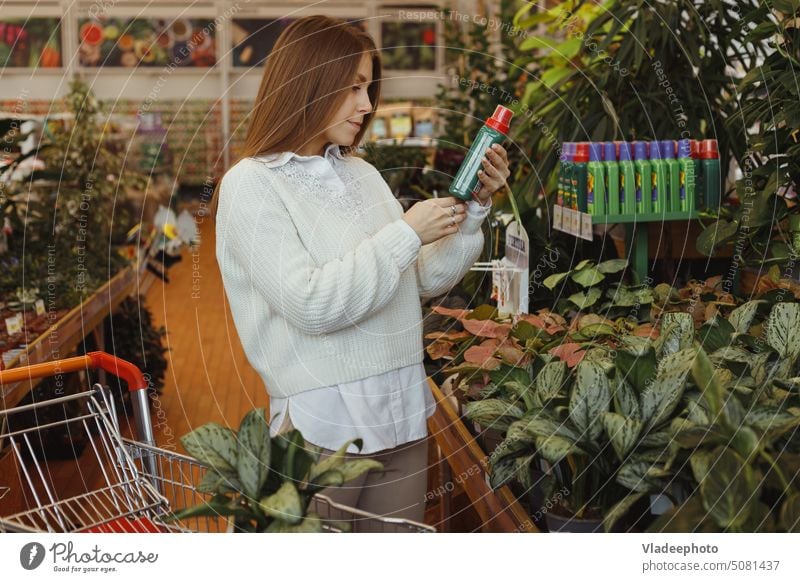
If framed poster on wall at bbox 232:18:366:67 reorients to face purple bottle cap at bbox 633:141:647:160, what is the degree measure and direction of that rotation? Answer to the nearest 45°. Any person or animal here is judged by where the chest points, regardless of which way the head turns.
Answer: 0° — it already faces it

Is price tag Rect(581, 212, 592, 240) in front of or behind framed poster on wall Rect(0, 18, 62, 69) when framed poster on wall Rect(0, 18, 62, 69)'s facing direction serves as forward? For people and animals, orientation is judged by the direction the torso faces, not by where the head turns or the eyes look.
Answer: in front

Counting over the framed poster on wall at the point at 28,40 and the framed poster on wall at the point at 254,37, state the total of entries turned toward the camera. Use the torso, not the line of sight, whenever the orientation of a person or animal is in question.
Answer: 2

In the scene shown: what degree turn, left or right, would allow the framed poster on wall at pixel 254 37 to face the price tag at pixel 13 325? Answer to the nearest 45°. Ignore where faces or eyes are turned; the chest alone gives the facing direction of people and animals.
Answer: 0° — it already faces it

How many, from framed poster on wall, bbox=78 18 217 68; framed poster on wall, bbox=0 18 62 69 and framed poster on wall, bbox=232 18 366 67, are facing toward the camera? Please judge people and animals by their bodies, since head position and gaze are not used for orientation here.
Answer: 3

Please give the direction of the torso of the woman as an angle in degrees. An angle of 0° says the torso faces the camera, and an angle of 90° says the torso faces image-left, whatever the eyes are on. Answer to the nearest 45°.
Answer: approximately 315°

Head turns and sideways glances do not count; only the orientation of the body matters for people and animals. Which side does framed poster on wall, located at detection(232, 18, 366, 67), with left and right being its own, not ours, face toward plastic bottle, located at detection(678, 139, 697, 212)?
front

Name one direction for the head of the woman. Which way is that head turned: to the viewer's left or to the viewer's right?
to the viewer's right
